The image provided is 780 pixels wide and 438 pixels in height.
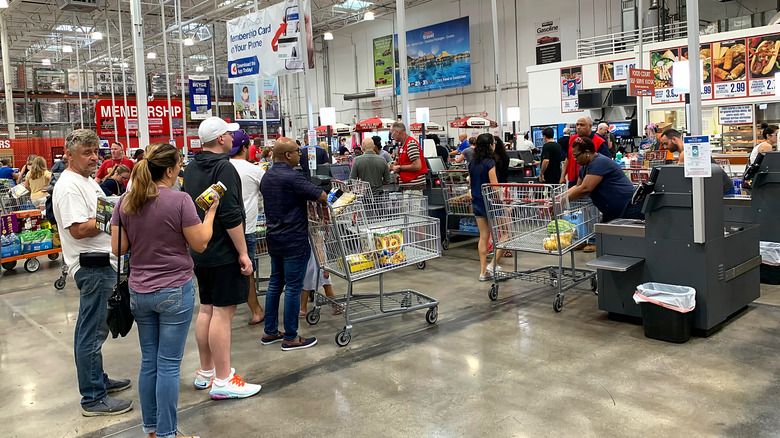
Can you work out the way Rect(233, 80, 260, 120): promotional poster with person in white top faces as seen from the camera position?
facing the viewer

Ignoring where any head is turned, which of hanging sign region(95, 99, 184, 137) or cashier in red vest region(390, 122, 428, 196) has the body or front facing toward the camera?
the hanging sign

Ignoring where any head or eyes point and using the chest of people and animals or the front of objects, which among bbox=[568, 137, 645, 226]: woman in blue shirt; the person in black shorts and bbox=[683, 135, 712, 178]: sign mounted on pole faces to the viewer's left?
the woman in blue shirt

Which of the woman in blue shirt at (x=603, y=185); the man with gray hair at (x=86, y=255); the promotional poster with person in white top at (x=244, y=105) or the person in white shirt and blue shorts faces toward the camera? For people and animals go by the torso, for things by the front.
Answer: the promotional poster with person in white top

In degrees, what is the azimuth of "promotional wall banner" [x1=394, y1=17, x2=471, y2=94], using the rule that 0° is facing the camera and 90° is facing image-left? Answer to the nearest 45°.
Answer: approximately 45°

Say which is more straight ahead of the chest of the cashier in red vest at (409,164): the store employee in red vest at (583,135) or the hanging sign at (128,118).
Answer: the hanging sign

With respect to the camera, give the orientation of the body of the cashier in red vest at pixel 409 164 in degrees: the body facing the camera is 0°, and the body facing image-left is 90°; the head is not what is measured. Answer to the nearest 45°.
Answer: approximately 90°

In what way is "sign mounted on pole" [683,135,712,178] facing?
toward the camera

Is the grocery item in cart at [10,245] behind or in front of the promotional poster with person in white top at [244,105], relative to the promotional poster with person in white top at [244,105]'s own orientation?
in front

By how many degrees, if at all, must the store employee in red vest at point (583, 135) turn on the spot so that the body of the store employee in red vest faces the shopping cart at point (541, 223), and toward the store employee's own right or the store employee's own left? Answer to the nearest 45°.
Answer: approximately 45° to the store employee's own left

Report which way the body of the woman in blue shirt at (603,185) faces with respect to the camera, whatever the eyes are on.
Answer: to the viewer's left
